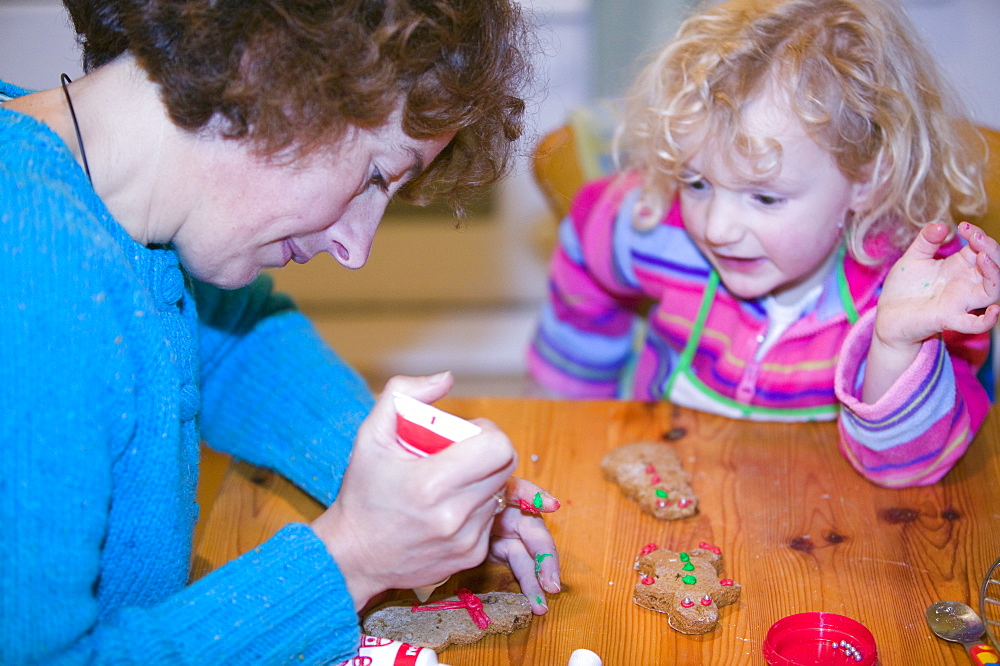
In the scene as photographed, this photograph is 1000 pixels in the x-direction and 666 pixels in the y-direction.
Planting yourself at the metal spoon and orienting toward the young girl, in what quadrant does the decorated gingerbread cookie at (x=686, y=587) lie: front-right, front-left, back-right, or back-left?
front-left

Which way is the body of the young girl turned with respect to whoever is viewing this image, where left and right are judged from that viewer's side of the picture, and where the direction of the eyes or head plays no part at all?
facing the viewer and to the left of the viewer

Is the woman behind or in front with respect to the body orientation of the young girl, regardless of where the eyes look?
in front

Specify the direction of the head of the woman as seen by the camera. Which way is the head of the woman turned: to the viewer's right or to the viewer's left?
to the viewer's right

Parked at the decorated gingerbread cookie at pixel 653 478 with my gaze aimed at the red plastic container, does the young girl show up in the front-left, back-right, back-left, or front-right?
back-left

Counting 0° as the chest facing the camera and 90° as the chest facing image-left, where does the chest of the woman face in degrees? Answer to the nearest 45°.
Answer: approximately 270°

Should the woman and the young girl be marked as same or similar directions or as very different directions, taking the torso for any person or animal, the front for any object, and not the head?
very different directions

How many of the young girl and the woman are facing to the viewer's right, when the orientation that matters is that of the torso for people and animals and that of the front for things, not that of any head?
1

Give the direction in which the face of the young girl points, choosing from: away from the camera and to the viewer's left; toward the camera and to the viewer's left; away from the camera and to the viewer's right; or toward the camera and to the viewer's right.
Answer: toward the camera and to the viewer's left

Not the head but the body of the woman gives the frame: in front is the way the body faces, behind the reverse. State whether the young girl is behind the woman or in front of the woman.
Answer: in front
